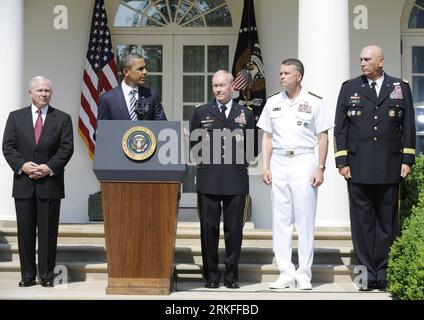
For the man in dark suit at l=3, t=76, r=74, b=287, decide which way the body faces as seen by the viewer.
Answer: toward the camera

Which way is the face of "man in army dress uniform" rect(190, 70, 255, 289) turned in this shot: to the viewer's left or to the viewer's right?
to the viewer's left

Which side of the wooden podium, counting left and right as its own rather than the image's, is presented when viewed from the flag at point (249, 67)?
back

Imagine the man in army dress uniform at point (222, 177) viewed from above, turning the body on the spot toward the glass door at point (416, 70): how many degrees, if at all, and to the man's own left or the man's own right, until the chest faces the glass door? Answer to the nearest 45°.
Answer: approximately 135° to the man's own left

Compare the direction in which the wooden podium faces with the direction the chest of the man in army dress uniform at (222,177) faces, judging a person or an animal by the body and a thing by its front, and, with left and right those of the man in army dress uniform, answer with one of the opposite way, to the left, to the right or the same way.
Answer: the same way

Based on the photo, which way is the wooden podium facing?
toward the camera

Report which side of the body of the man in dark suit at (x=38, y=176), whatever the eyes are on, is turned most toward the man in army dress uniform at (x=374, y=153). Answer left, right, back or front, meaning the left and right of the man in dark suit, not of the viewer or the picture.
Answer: left

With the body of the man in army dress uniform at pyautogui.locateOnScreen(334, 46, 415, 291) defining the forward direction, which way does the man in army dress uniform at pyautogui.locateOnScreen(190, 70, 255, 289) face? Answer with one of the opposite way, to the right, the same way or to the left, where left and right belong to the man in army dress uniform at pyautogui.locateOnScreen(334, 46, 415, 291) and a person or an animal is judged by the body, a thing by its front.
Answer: the same way

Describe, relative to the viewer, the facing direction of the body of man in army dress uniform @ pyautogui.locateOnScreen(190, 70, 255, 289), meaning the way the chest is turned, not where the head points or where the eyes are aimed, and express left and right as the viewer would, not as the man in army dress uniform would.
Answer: facing the viewer

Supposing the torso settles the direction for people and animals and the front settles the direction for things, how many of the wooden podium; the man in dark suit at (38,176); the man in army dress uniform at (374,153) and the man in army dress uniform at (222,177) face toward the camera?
4

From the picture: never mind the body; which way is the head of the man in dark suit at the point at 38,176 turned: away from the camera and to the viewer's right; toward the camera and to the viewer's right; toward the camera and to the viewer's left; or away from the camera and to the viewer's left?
toward the camera and to the viewer's right

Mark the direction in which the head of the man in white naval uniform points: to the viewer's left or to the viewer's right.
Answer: to the viewer's left

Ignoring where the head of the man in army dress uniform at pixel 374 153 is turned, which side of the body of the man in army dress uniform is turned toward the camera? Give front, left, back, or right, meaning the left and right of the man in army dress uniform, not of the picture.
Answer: front

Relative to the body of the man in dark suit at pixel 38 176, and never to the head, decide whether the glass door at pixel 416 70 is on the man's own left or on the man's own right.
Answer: on the man's own left
